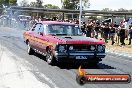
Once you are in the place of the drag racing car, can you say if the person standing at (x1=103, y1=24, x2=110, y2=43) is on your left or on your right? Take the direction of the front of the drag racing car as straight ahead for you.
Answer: on your left

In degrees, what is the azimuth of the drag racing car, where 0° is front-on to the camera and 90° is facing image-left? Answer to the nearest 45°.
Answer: approximately 315°
